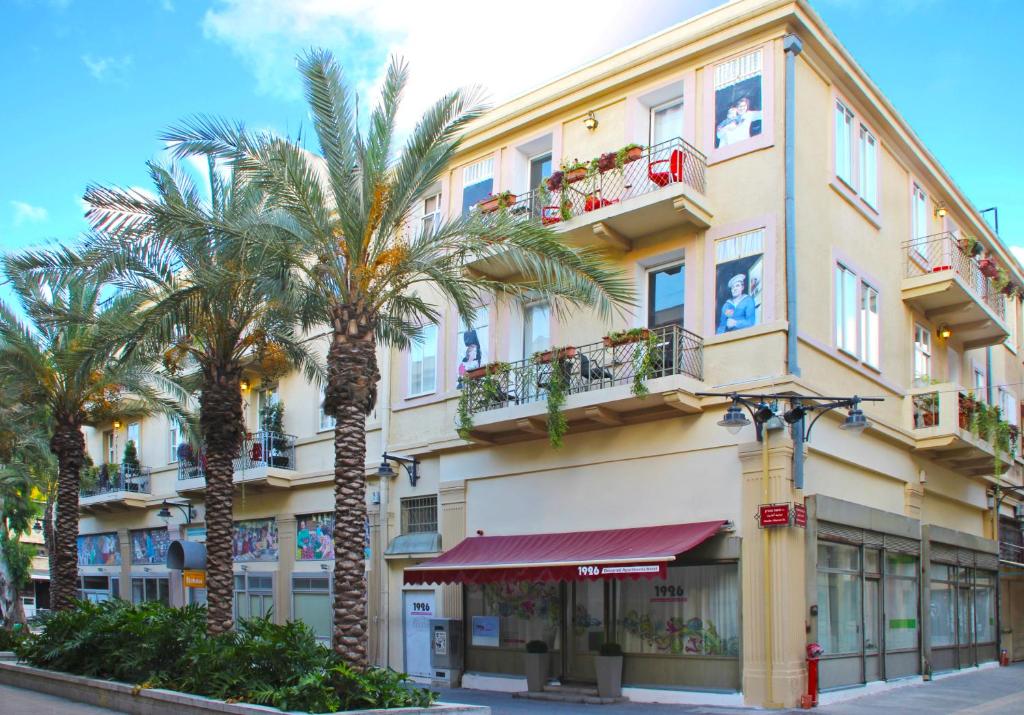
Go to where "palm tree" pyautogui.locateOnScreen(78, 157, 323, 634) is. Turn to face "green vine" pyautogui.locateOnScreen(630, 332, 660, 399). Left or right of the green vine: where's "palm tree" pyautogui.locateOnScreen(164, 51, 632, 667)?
right

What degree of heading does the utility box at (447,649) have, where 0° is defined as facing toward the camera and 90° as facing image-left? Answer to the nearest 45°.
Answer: approximately 45°

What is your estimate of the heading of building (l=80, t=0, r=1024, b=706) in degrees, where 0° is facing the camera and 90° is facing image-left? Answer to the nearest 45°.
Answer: approximately 45°
